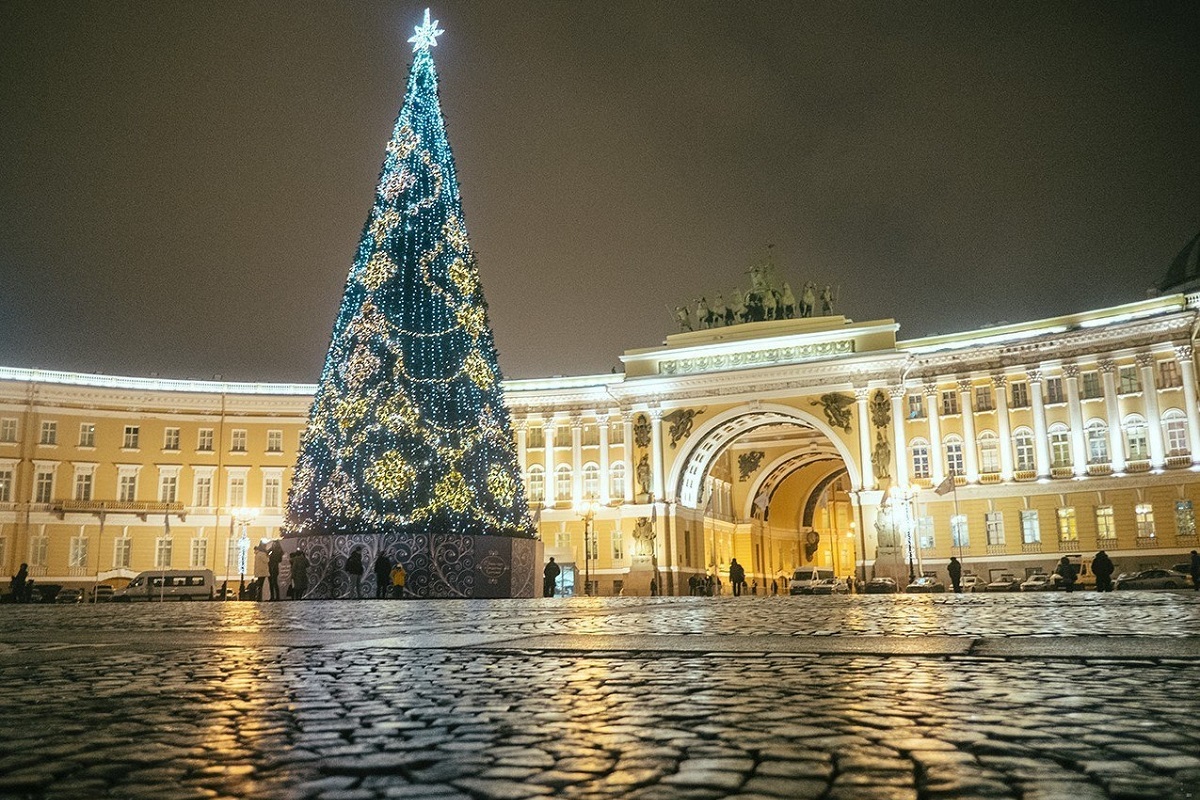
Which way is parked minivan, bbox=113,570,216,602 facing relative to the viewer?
to the viewer's left

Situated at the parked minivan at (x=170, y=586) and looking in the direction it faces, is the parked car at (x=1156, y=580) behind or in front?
behind

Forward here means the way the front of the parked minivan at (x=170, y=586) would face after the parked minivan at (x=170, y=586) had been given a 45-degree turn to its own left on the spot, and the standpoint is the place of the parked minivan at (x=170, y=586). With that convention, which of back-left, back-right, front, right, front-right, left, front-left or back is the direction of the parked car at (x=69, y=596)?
right

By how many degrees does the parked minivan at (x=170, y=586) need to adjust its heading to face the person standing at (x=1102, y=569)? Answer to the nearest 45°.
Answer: approximately 135° to its left

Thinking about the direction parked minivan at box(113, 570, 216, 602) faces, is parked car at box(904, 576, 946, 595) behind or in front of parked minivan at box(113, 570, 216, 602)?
behind

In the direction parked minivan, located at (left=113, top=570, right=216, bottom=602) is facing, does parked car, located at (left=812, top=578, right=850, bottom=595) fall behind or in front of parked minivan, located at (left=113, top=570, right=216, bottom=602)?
behind

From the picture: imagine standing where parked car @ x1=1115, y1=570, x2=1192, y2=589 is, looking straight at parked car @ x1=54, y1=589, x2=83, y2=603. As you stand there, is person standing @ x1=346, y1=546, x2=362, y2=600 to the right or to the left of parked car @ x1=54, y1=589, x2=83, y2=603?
left

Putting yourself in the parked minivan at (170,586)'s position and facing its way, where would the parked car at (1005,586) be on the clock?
The parked car is roughly at 7 o'clock from the parked minivan.

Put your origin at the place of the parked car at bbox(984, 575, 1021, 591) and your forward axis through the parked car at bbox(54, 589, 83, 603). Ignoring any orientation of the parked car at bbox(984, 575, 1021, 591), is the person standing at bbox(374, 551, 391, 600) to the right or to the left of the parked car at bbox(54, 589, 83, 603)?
left

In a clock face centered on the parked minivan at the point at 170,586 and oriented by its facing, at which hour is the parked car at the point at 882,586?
The parked car is roughly at 7 o'clock from the parked minivan.
